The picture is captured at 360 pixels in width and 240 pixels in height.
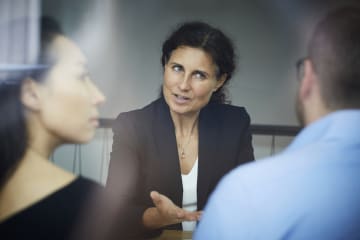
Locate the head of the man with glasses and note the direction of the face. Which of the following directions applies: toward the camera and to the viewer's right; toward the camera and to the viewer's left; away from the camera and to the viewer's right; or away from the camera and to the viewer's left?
away from the camera and to the viewer's left

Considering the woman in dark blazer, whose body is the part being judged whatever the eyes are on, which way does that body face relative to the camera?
toward the camera
